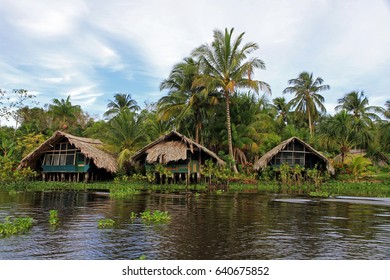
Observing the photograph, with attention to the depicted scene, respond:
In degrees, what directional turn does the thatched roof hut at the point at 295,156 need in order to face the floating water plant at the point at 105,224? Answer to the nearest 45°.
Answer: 0° — it already faces it

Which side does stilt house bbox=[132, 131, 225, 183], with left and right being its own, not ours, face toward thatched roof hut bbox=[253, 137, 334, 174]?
left

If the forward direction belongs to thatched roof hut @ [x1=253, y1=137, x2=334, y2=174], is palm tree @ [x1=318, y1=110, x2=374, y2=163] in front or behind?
behind

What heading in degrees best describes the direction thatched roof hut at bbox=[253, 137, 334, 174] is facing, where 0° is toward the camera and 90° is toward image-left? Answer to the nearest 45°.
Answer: approximately 0°

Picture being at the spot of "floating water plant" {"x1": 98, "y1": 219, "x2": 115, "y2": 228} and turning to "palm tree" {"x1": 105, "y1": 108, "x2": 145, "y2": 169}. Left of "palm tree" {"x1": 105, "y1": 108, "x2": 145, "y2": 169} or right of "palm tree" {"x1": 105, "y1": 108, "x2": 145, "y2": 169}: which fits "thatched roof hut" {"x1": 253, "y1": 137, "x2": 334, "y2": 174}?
right

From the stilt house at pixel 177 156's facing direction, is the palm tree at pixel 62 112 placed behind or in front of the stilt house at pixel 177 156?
behind

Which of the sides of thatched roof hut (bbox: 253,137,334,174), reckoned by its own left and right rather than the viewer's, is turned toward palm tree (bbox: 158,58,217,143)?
right

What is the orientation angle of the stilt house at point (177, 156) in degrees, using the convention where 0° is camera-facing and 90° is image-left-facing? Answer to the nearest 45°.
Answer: approximately 0°

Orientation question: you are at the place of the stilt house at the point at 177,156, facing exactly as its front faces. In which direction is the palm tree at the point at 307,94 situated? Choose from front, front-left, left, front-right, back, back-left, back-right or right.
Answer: back-left

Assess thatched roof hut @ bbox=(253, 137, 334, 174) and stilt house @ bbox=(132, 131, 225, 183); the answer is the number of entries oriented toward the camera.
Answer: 2

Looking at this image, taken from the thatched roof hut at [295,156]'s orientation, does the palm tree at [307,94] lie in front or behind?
behind
